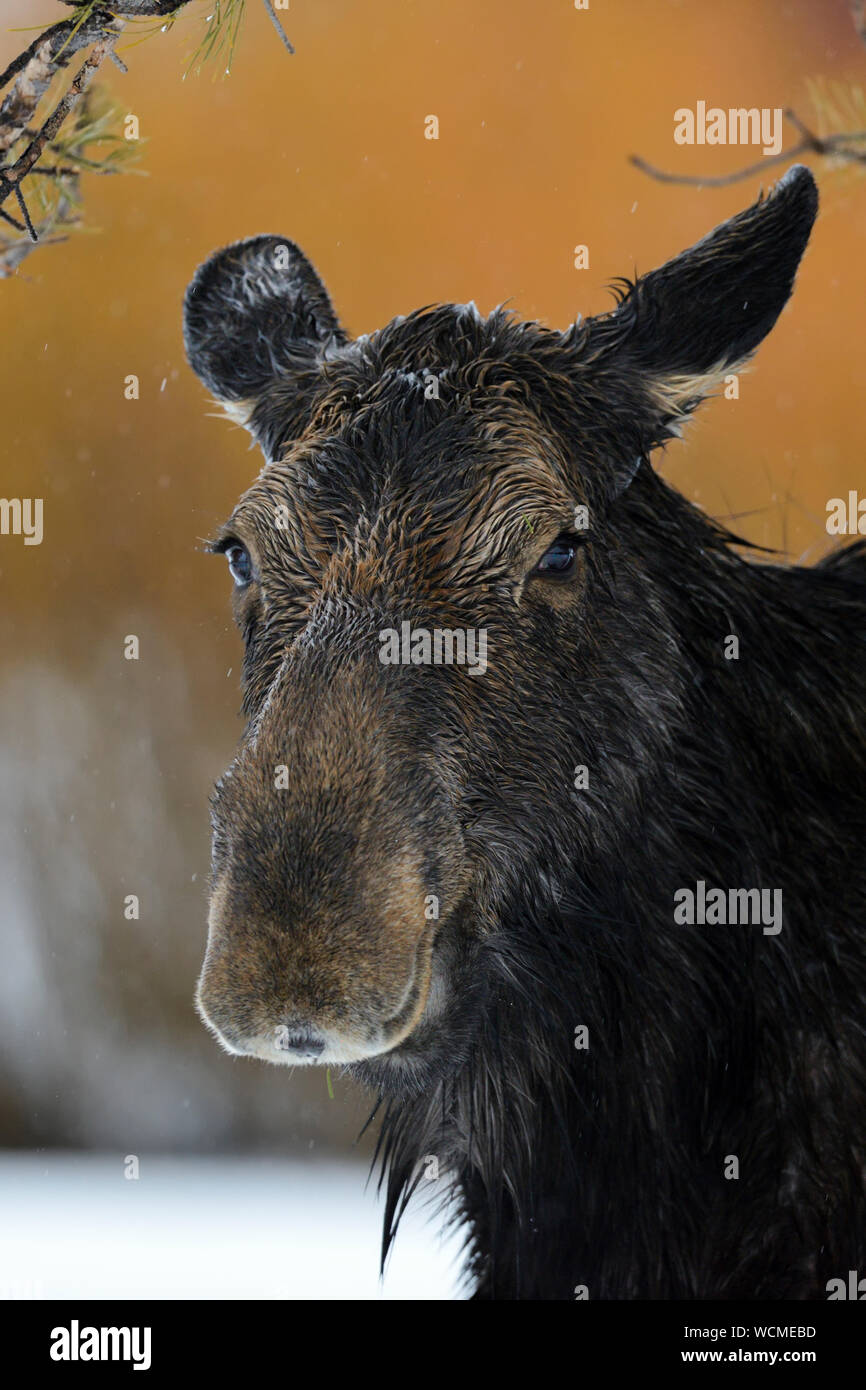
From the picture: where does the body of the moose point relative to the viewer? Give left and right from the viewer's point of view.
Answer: facing the viewer and to the left of the viewer
